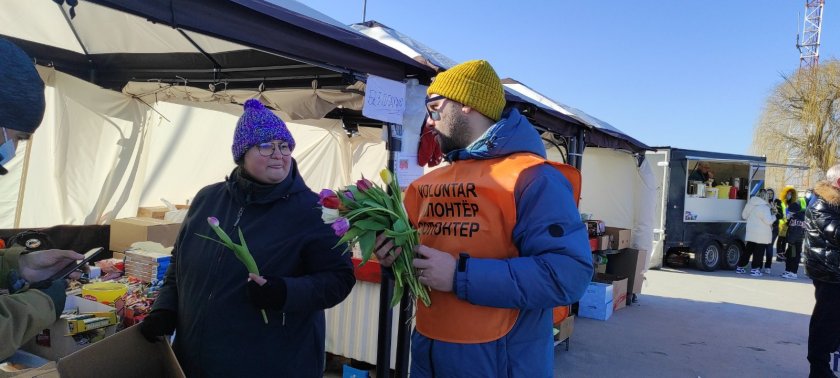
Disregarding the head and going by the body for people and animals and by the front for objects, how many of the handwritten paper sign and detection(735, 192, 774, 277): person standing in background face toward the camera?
1

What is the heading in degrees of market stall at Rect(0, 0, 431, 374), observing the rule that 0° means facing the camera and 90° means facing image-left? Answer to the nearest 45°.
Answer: approximately 315°

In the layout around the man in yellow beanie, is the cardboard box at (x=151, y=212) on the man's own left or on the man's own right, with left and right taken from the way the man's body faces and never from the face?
on the man's own right

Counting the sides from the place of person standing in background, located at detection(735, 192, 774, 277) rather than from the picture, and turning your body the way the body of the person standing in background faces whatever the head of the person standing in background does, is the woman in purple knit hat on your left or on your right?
on your left

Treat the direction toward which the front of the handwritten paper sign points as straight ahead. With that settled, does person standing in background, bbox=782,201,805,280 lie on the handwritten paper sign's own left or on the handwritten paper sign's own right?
on the handwritten paper sign's own left

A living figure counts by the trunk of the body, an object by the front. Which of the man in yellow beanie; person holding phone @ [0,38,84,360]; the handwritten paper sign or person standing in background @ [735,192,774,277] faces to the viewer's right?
person holding phone @ [0,38,84,360]

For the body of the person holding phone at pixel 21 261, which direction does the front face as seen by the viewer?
to the viewer's right

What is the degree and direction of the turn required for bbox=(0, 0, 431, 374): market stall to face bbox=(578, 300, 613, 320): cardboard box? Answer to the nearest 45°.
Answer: approximately 45° to its left

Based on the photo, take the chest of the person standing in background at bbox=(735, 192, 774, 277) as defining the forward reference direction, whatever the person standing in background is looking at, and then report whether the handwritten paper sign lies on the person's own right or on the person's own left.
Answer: on the person's own left

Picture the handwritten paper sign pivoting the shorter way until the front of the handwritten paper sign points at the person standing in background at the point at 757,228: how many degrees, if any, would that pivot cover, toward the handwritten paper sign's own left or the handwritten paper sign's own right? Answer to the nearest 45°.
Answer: approximately 135° to the handwritten paper sign's own left
